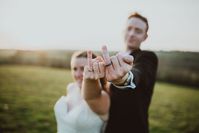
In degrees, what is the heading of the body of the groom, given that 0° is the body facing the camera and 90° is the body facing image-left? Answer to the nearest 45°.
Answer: approximately 45°
